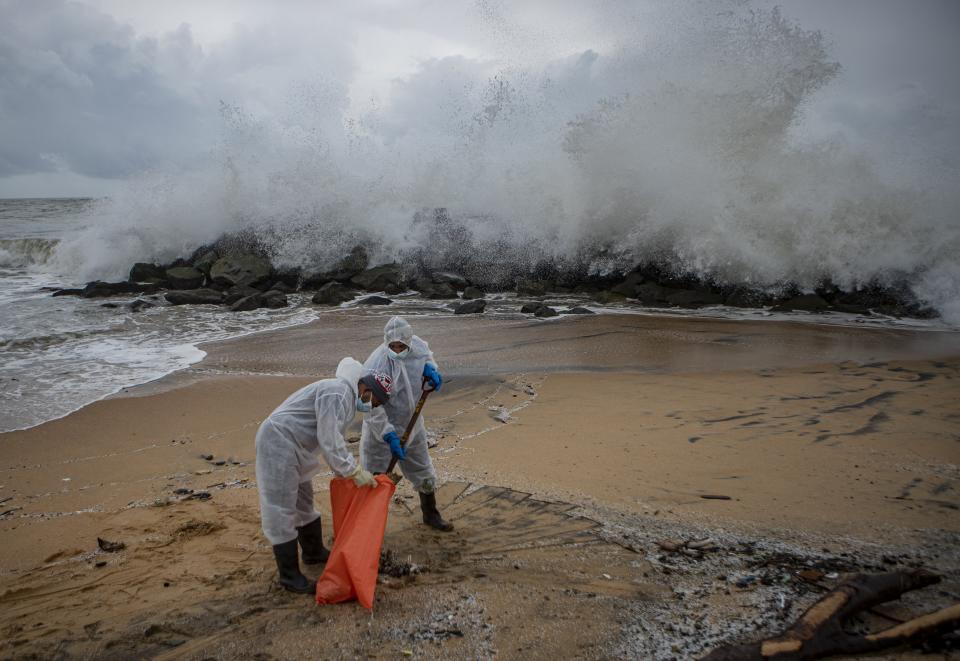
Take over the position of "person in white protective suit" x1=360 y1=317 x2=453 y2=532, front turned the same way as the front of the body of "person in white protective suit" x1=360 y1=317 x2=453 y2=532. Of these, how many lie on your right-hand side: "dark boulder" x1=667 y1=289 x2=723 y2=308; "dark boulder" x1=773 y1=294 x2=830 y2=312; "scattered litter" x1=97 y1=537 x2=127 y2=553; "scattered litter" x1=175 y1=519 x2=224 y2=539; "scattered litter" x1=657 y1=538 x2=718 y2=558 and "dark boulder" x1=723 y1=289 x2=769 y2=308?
2

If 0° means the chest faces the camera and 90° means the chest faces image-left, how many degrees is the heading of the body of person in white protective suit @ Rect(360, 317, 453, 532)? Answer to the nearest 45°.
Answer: approximately 0°

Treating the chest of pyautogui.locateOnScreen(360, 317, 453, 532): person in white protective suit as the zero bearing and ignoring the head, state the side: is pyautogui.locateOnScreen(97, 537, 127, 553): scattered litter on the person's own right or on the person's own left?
on the person's own right

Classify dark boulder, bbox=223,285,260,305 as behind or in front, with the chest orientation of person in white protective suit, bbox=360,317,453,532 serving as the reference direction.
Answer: behind

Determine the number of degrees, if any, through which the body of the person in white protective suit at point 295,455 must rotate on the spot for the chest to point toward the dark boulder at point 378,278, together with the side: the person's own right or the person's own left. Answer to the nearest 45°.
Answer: approximately 90° to the person's own left

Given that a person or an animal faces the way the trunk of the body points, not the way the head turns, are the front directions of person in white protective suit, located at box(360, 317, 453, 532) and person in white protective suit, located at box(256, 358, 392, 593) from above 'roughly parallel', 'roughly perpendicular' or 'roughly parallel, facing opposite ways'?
roughly perpendicular

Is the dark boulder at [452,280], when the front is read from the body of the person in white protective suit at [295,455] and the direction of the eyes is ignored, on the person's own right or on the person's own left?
on the person's own left

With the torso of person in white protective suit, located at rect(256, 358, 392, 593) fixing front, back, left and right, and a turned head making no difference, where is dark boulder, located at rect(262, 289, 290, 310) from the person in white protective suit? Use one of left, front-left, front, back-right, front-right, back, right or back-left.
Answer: left

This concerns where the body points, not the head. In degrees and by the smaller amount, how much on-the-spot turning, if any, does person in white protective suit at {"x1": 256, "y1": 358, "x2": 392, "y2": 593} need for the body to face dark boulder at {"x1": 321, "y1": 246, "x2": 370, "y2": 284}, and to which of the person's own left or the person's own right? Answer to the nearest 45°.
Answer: approximately 90° to the person's own left

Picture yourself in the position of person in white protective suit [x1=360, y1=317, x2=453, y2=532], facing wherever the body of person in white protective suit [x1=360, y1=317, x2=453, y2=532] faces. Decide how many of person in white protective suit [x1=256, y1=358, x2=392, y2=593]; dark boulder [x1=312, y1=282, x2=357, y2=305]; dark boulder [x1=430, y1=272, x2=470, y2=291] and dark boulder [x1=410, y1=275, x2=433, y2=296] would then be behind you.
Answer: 3

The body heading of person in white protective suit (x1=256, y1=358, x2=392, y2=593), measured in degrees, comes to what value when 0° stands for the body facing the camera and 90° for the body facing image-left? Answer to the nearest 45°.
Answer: approximately 270°

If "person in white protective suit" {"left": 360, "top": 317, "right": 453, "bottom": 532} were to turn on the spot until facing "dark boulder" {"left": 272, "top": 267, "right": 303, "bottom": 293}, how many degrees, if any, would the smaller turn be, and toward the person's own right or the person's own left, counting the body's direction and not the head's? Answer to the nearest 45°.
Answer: approximately 180°

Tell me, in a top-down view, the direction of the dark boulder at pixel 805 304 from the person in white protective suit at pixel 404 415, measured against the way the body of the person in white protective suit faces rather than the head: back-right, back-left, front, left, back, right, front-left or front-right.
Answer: back-left

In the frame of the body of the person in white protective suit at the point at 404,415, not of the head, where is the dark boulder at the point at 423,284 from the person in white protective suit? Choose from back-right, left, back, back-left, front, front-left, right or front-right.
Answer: back

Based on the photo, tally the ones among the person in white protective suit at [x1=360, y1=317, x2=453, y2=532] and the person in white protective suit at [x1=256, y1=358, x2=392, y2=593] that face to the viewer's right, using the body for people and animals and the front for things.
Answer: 1

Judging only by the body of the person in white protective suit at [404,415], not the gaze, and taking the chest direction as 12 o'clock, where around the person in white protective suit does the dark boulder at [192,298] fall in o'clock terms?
The dark boulder is roughly at 5 o'clock from the person in white protective suit.
